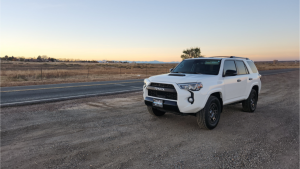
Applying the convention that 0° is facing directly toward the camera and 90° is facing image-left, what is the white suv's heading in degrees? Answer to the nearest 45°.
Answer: approximately 45°
